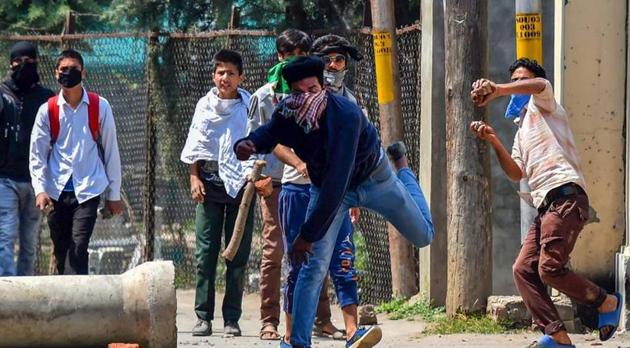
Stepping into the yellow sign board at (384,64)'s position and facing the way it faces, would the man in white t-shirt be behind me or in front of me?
in front

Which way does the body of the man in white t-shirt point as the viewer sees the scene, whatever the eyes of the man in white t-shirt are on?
to the viewer's left

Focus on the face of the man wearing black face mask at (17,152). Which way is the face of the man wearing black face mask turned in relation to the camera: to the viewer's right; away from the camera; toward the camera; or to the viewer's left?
toward the camera

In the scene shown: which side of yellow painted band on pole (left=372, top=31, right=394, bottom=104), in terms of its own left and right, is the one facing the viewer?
front

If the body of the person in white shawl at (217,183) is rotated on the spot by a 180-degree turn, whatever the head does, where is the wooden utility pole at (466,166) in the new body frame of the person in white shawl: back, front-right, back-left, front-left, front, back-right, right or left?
right

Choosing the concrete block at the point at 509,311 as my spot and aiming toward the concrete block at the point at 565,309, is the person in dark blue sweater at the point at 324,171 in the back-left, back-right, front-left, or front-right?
back-right

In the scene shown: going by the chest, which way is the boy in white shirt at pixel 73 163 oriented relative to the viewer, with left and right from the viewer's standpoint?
facing the viewer

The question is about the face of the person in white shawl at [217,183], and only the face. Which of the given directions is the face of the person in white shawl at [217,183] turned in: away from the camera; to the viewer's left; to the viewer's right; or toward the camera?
toward the camera

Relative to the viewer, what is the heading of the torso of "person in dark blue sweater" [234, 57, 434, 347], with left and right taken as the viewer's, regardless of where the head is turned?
facing the viewer and to the left of the viewer

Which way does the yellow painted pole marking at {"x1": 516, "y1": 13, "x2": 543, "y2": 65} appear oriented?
toward the camera

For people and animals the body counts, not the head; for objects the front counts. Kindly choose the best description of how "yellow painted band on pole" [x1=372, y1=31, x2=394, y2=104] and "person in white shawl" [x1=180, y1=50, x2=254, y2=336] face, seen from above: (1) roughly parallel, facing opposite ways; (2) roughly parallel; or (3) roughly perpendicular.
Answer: roughly parallel
